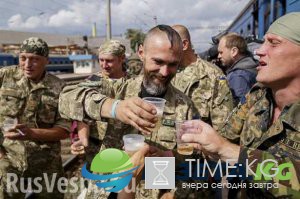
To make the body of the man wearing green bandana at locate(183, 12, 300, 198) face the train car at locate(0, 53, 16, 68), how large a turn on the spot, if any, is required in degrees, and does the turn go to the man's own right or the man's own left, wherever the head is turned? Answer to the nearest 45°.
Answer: approximately 90° to the man's own right

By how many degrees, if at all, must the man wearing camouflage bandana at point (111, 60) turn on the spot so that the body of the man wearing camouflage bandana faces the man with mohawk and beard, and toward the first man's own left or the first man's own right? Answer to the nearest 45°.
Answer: approximately 45° to the first man's own left

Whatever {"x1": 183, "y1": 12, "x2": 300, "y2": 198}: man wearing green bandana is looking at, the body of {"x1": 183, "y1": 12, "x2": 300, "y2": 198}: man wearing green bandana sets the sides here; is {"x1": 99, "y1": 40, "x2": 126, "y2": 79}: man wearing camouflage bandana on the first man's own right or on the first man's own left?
on the first man's own right

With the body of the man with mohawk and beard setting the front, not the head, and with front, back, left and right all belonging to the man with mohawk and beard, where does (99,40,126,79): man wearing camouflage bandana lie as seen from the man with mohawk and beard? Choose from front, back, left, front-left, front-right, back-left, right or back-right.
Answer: back

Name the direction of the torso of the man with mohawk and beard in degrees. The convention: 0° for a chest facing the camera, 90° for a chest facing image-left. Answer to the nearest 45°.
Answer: approximately 0°

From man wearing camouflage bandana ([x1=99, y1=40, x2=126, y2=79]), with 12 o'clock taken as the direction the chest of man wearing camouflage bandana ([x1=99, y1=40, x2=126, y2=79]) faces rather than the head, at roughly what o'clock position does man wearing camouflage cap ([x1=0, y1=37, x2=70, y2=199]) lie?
man wearing camouflage cap ([x1=0, y1=37, x2=70, y2=199]) is roughly at 1 o'clock from man wearing camouflage bandana ([x1=99, y1=40, x2=126, y2=79]).

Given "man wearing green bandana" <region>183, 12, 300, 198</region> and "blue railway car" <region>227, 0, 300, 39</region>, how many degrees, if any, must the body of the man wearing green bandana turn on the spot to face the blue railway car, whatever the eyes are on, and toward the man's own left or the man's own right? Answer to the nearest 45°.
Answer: approximately 135° to the man's own right

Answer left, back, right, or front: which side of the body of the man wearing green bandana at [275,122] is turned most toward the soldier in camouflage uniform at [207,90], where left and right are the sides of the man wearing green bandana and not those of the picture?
right

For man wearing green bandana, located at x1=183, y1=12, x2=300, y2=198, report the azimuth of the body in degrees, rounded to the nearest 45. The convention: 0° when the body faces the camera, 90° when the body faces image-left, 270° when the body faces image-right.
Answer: approximately 45°
